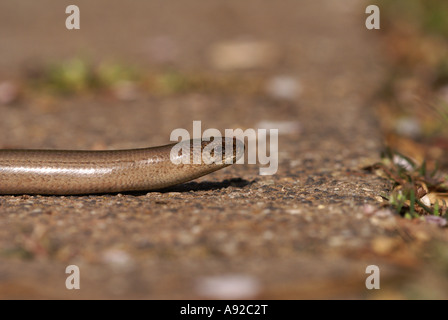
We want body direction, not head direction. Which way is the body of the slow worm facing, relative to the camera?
to the viewer's right
